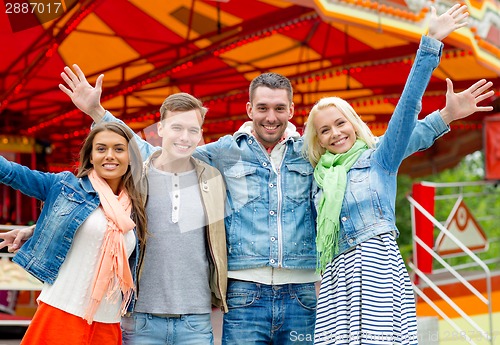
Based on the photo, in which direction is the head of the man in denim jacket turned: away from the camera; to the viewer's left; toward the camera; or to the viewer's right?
toward the camera

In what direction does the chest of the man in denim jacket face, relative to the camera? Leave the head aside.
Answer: toward the camera
